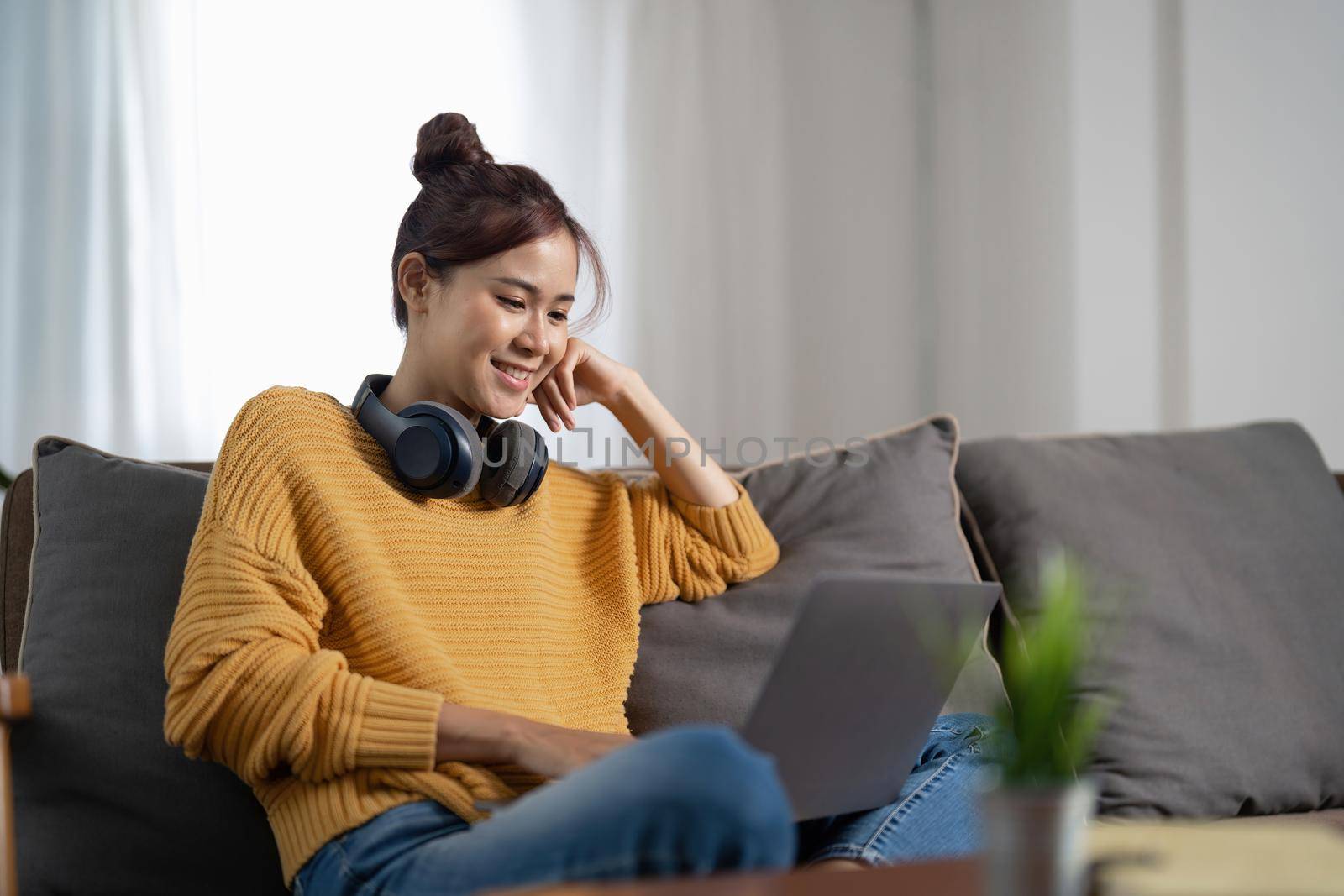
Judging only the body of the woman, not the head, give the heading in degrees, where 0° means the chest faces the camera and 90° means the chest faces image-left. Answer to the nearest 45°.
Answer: approximately 315°

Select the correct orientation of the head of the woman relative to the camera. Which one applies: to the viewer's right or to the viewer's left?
to the viewer's right

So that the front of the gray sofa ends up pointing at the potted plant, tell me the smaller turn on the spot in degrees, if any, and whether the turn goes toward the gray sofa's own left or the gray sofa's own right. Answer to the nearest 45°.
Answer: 0° — it already faces it

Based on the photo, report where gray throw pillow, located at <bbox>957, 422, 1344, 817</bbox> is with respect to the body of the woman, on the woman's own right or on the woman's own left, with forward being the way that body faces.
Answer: on the woman's own left

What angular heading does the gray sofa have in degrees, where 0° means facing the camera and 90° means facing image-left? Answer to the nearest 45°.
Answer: approximately 0°
